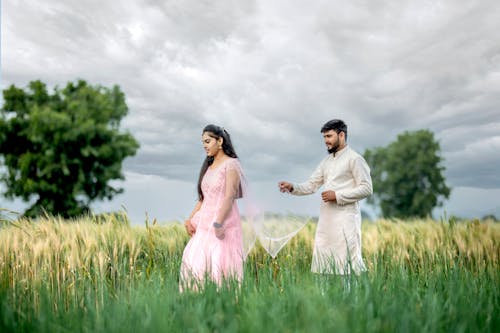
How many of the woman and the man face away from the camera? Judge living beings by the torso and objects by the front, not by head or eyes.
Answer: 0

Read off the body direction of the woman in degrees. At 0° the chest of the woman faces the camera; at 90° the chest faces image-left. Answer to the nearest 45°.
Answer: approximately 45°

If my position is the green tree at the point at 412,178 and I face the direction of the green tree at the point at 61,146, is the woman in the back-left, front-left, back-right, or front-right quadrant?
front-left

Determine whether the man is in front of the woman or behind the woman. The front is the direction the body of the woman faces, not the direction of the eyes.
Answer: behind

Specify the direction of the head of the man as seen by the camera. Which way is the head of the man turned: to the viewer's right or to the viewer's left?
to the viewer's left

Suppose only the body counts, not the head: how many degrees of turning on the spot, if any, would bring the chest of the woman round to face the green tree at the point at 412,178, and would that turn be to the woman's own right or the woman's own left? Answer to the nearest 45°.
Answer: approximately 180°

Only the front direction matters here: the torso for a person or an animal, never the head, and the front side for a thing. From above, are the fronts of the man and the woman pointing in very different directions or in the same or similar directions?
same or similar directions

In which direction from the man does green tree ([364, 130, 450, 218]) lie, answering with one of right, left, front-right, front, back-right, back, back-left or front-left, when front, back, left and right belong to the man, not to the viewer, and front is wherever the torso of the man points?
back-right

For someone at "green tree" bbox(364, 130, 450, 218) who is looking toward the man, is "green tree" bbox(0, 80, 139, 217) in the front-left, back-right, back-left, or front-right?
front-right

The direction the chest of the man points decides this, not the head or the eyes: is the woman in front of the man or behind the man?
in front

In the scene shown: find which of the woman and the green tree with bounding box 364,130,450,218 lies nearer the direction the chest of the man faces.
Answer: the woman

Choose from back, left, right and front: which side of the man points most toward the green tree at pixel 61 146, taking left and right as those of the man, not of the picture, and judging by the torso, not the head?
right

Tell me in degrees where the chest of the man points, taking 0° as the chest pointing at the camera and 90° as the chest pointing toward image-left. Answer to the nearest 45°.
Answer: approximately 45°
